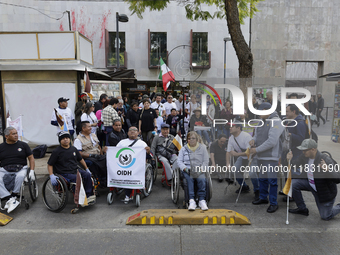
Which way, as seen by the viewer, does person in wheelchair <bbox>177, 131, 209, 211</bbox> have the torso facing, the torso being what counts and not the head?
toward the camera

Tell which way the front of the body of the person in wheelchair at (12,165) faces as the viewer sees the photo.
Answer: toward the camera

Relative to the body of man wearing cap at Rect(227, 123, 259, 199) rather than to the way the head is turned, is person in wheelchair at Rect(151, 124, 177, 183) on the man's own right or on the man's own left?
on the man's own right

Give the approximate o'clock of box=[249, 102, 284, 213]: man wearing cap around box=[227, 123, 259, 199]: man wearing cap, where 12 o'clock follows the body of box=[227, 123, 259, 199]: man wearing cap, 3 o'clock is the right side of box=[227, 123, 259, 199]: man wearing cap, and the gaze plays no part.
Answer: box=[249, 102, 284, 213]: man wearing cap is roughly at 8 o'clock from box=[227, 123, 259, 199]: man wearing cap.

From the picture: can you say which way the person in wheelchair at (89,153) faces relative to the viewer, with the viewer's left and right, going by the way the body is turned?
facing the viewer and to the right of the viewer

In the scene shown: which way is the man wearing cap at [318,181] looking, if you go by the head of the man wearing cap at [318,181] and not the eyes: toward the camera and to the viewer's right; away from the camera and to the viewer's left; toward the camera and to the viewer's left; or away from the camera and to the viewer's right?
toward the camera and to the viewer's left

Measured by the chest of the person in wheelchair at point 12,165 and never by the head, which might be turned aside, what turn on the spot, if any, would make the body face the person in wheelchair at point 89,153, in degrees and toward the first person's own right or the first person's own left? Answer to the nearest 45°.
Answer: approximately 90° to the first person's own left

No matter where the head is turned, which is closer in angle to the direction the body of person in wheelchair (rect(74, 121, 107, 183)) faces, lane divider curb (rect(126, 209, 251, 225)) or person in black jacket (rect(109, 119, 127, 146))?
the lane divider curb

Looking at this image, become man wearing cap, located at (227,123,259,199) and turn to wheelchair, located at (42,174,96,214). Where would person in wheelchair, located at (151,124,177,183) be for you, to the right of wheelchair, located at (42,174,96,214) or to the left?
right

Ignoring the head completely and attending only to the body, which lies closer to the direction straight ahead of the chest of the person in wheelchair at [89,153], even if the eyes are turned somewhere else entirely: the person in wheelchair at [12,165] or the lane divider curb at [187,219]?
the lane divider curb

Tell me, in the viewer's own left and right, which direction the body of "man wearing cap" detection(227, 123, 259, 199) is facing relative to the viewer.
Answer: facing the viewer and to the left of the viewer

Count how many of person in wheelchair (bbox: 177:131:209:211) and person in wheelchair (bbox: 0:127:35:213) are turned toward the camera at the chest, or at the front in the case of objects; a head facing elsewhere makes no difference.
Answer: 2

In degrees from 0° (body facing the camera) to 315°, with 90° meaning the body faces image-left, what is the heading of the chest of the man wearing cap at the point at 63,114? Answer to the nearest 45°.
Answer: approximately 315°

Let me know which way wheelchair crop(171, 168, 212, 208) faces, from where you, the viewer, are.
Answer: facing the viewer

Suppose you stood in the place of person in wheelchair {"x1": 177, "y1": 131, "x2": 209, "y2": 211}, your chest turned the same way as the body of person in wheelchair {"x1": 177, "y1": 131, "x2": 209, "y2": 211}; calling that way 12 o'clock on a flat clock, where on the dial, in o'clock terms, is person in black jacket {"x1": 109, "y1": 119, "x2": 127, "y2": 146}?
person in black jacket {"x1": 109, "y1": 119, "x2": 127, "y2": 146} is roughly at 4 o'clock from person in wheelchair {"x1": 177, "y1": 131, "x2": 209, "y2": 211}.

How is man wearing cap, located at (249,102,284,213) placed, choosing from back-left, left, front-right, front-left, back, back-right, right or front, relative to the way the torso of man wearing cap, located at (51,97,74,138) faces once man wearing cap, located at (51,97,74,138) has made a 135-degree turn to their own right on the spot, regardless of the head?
back-left
